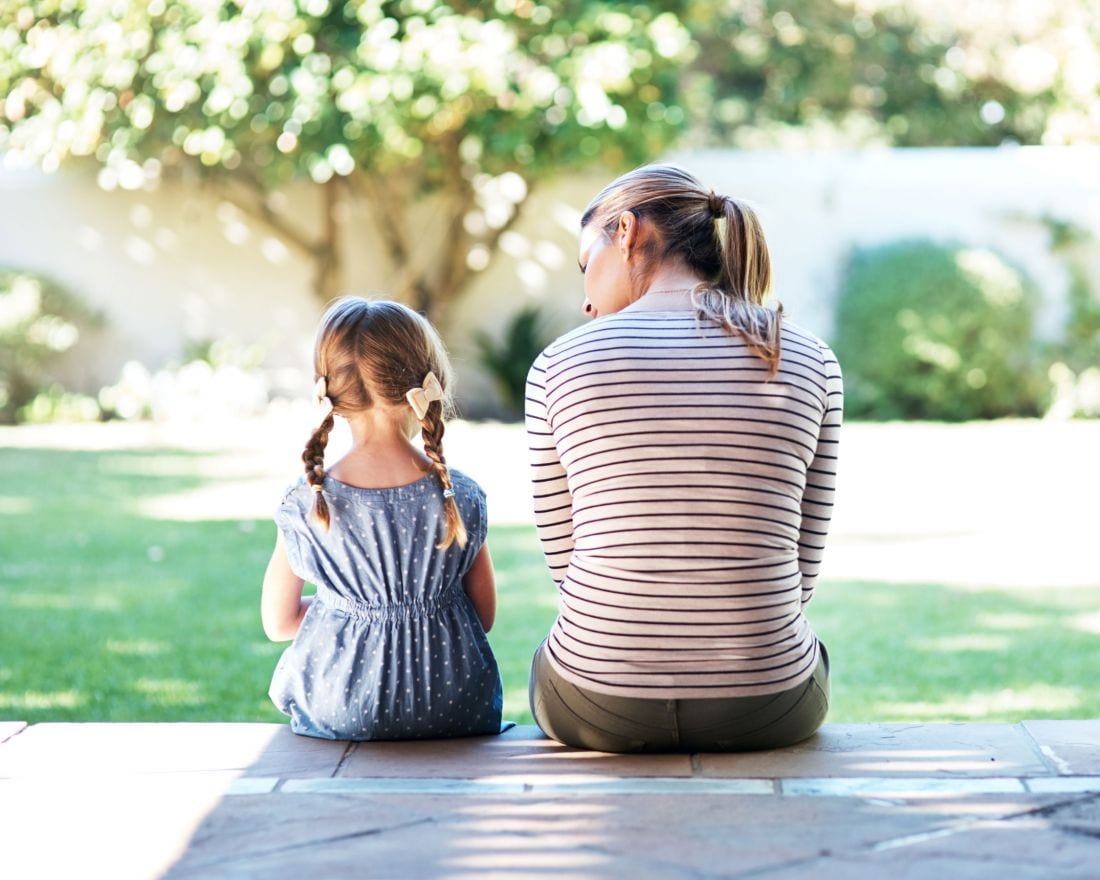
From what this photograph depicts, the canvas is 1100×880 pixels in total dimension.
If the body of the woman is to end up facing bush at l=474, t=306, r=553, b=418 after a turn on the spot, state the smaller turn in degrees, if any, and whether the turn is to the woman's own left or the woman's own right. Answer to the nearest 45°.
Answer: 0° — they already face it

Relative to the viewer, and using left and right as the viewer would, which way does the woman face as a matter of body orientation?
facing away from the viewer

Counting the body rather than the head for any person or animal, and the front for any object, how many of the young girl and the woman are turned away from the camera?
2

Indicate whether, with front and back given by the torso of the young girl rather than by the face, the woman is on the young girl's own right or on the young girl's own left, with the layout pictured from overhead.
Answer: on the young girl's own right

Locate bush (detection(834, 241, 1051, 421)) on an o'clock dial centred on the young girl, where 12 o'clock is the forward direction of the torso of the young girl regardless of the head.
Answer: The bush is roughly at 1 o'clock from the young girl.

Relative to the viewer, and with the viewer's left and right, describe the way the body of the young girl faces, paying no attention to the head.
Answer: facing away from the viewer

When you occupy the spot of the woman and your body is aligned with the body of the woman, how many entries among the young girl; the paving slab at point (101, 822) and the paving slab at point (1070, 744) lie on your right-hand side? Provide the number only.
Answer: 1

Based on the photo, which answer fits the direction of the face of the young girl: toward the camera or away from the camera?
away from the camera

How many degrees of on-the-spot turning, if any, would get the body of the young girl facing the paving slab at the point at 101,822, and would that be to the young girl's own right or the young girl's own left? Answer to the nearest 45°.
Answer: approximately 135° to the young girl's own left

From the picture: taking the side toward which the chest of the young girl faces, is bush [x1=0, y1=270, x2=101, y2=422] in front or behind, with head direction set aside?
in front

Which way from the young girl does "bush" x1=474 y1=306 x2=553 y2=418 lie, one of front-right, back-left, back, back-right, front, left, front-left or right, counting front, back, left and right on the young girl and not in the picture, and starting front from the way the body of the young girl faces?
front

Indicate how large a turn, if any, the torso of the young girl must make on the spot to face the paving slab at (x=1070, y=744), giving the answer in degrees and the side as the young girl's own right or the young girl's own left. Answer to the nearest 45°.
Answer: approximately 90° to the young girl's own right

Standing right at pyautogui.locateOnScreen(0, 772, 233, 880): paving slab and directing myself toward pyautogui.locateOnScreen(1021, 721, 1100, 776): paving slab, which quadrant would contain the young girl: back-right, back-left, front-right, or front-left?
front-left
